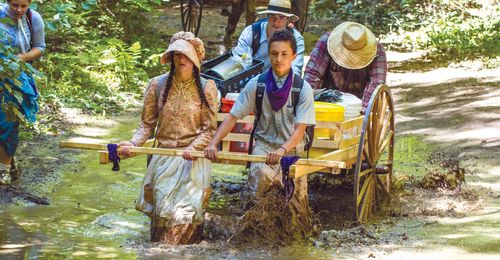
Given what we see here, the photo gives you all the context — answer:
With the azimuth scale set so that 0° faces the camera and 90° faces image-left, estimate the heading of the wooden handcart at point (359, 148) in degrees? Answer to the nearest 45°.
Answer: approximately 45°

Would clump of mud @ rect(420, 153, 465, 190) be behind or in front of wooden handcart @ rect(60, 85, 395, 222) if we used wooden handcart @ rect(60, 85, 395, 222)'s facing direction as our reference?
behind

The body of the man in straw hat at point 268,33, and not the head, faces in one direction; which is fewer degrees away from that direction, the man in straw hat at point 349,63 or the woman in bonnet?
the woman in bonnet

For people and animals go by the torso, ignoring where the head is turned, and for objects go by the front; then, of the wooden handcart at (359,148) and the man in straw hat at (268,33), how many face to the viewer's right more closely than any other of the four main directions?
0

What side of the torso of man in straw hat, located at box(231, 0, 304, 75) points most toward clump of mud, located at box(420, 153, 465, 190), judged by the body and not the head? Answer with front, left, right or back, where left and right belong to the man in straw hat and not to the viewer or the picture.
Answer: left

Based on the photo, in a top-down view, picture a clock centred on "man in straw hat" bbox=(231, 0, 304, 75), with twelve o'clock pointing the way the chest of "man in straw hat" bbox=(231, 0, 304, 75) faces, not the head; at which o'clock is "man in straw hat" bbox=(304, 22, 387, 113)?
"man in straw hat" bbox=(304, 22, 387, 113) is roughly at 9 o'clock from "man in straw hat" bbox=(231, 0, 304, 75).

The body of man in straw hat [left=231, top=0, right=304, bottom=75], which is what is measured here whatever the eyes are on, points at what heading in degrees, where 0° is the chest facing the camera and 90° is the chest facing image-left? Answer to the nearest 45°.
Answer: approximately 0°
